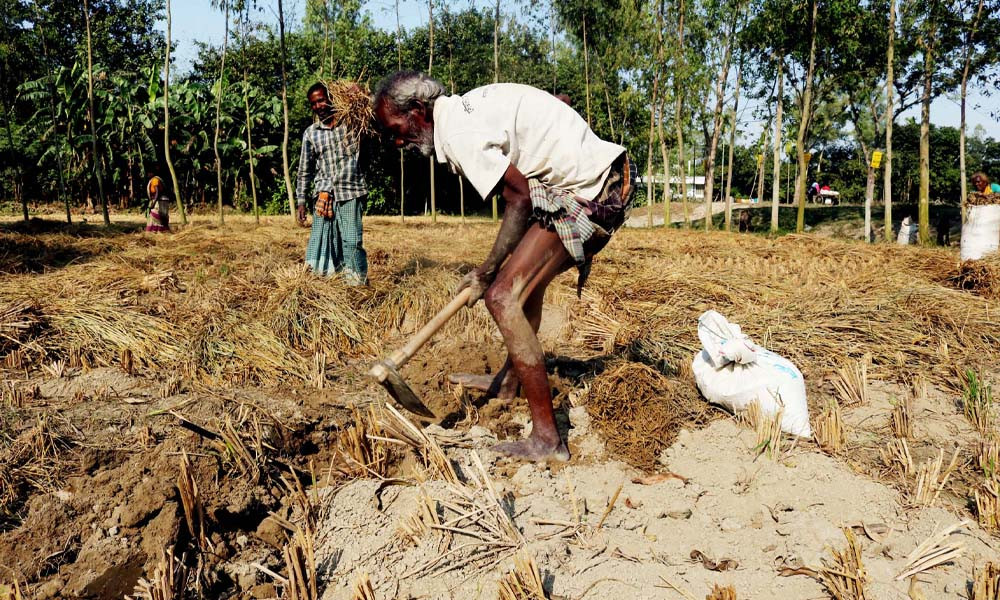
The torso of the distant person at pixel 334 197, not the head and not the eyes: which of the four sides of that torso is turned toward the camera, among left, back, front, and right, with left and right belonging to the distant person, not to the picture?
front

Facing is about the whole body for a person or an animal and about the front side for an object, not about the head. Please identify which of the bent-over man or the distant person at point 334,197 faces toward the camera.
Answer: the distant person

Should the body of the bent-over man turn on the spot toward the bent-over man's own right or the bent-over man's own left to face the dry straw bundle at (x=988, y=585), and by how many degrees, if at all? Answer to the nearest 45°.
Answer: approximately 135° to the bent-over man's own left

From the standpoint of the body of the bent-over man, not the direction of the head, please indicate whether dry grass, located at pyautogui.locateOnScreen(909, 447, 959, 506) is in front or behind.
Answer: behind

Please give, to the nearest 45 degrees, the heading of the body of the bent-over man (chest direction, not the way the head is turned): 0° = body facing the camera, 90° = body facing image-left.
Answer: approximately 90°

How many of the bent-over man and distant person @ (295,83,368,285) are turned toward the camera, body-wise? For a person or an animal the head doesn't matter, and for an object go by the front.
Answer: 1

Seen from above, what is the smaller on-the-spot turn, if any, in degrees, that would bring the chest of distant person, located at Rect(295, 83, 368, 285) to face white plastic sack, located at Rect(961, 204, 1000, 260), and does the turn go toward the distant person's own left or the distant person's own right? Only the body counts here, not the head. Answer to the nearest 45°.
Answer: approximately 90° to the distant person's own left

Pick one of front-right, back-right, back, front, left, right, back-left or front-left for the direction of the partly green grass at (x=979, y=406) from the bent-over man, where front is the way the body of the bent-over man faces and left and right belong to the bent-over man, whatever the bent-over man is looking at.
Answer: back

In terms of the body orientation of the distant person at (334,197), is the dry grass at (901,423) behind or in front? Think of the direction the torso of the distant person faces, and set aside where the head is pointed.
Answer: in front

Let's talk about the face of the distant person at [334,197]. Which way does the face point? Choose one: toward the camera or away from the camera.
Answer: toward the camera

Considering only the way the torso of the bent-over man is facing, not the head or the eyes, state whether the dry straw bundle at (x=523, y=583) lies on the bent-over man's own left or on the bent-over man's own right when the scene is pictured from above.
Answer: on the bent-over man's own left

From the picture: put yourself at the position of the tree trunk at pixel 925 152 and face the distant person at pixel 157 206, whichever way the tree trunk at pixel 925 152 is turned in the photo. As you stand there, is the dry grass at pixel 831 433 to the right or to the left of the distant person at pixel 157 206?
left

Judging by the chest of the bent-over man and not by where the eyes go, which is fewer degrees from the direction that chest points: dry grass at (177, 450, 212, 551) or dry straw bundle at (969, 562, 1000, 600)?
the dry grass

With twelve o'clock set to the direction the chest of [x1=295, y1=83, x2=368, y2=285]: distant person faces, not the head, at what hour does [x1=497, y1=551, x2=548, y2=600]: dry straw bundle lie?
The dry straw bundle is roughly at 12 o'clock from the distant person.

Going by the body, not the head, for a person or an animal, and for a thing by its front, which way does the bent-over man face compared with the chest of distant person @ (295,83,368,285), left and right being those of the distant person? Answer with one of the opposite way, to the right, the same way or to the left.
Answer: to the right
